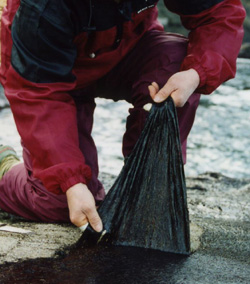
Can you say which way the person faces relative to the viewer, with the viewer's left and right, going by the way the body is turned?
facing the viewer and to the right of the viewer

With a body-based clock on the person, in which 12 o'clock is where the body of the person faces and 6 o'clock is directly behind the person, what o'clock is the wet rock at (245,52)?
The wet rock is roughly at 8 o'clock from the person.
